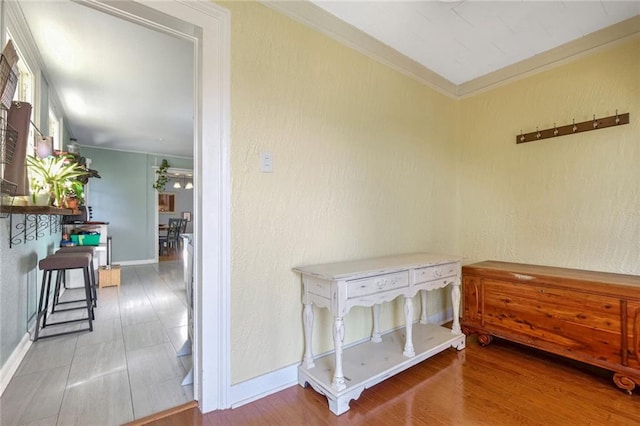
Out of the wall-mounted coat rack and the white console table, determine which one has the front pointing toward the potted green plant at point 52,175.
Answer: the wall-mounted coat rack

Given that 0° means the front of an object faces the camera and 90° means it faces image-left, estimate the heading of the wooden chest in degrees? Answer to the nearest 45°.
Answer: approximately 45°

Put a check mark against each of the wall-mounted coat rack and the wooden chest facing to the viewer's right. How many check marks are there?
0

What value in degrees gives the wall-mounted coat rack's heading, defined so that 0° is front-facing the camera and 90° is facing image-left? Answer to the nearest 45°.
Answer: approximately 45°

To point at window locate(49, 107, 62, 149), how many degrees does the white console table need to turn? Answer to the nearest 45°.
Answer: approximately 135° to its right

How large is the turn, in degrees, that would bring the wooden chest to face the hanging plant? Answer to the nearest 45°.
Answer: approximately 45° to its right

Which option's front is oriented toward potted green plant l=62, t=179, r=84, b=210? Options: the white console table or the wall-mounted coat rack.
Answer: the wall-mounted coat rack

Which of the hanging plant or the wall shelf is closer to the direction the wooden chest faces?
the wall shelf

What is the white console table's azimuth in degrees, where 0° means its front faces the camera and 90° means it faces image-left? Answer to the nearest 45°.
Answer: approximately 315°
